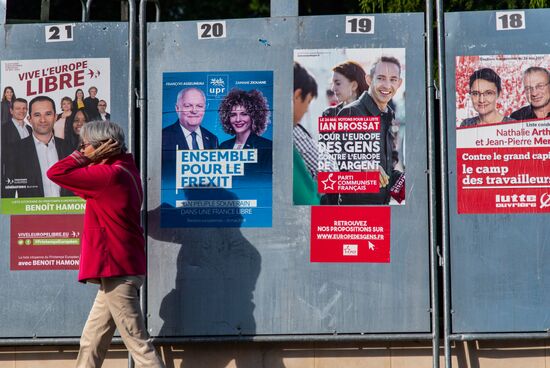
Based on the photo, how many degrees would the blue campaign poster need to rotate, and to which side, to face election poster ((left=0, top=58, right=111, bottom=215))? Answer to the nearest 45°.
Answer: approximately 90° to its right

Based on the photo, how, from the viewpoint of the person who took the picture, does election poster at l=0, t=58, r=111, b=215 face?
facing the viewer

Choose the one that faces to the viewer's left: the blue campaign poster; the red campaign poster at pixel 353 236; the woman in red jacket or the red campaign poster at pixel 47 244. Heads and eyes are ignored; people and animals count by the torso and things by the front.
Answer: the woman in red jacket

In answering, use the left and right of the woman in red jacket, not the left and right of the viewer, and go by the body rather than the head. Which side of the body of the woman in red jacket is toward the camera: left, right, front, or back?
left

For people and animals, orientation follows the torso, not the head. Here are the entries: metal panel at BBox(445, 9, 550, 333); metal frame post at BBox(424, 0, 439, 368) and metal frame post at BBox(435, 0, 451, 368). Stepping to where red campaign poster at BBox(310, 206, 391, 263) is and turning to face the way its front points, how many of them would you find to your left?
3

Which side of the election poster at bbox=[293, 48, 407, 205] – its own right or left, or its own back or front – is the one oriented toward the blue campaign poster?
right

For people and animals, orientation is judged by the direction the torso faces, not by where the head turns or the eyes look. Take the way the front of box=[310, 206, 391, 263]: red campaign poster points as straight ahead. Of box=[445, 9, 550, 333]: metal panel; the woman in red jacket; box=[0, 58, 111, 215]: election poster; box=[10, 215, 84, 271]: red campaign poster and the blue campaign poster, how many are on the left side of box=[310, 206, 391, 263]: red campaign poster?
1

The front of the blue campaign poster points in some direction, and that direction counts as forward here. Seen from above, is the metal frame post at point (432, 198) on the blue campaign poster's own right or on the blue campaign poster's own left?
on the blue campaign poster's own left

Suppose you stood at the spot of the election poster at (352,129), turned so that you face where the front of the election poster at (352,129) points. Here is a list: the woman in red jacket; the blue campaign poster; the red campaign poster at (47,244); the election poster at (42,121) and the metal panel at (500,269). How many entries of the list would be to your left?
1

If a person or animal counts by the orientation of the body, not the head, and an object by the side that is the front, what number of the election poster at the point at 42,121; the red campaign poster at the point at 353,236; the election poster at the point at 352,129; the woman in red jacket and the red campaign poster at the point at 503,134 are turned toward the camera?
4

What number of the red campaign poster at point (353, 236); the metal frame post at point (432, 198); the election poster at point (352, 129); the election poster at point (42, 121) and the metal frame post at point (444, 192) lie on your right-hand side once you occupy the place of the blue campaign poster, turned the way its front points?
1

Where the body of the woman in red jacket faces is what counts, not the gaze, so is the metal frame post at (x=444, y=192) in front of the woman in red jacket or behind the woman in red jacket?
behind

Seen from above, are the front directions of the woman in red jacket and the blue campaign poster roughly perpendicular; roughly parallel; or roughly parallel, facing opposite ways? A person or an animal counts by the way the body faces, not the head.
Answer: roughly perpendicular

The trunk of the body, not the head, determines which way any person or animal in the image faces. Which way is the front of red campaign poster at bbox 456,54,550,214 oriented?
toward the camera

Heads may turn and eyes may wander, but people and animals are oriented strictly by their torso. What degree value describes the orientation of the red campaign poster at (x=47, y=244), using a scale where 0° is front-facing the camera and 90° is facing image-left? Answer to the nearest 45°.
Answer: approximately 0°
